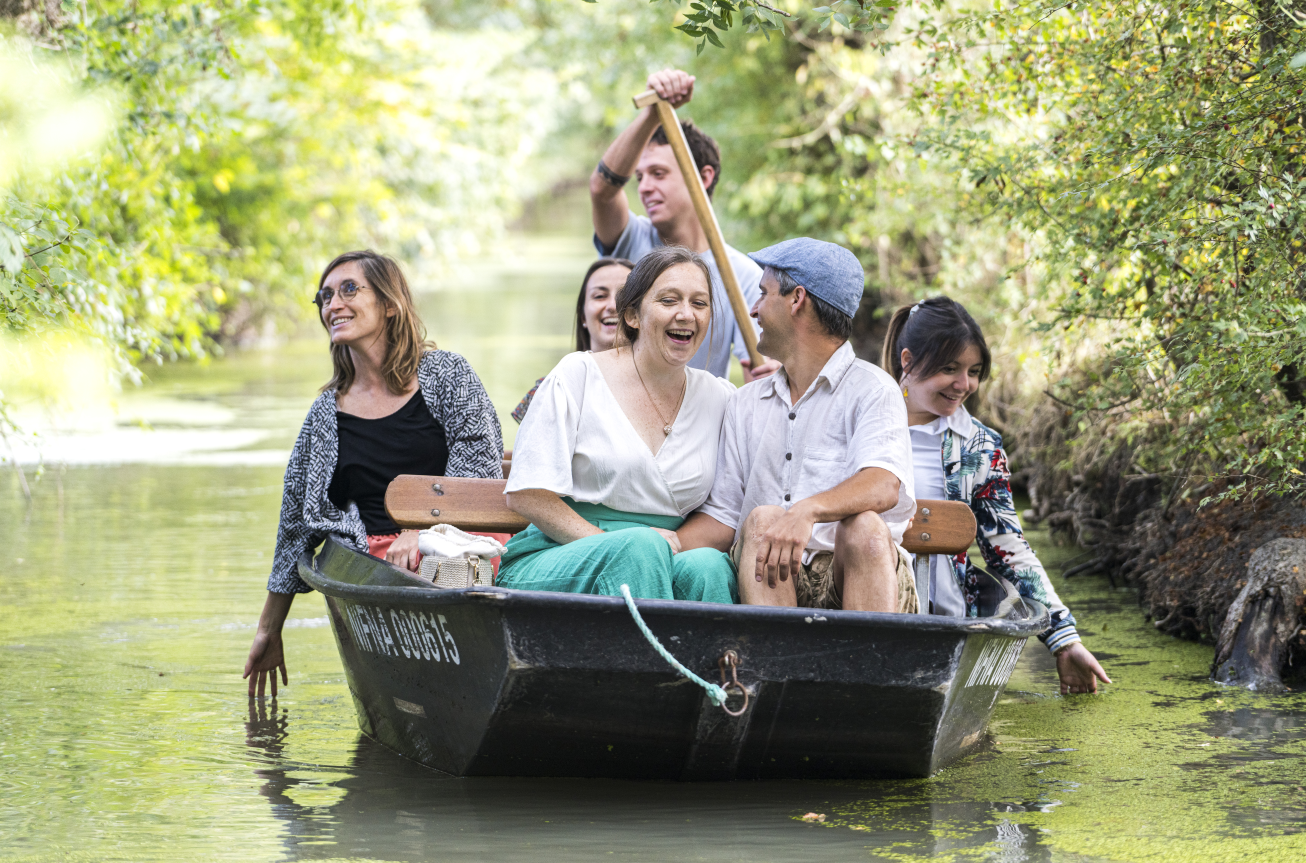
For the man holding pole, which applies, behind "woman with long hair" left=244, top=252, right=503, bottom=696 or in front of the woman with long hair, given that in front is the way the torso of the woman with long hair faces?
behind

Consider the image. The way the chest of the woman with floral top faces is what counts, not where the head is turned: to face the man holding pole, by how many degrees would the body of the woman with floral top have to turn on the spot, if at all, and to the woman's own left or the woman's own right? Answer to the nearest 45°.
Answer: approximately 135° to the woman's own right

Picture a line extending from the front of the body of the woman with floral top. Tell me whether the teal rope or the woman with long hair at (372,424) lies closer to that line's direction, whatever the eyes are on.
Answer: the teal rope

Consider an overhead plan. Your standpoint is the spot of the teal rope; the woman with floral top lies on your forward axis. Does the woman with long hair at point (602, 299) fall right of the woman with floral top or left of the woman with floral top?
left

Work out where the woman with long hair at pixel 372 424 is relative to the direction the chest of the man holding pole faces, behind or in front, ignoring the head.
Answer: in front

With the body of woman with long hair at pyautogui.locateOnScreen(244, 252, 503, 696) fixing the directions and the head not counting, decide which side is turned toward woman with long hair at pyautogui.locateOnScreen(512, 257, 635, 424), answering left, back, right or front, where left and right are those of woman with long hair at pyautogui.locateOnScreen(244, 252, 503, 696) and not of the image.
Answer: back

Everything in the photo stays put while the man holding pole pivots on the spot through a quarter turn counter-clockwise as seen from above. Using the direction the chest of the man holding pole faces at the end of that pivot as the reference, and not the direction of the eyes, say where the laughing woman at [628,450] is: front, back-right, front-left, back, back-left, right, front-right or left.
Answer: front-right

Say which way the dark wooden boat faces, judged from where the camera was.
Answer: facing the viewer

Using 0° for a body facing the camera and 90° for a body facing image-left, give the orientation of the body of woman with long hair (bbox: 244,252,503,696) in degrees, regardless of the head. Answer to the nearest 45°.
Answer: approximately 45°

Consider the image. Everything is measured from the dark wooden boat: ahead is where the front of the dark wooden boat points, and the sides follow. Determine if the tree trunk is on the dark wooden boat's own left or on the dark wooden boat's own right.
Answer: on the dark wooden boat's own left

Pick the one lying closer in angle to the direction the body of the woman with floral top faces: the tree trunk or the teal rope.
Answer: the teal rope

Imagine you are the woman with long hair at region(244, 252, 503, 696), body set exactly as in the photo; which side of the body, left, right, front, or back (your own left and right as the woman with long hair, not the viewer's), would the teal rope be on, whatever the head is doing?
left
